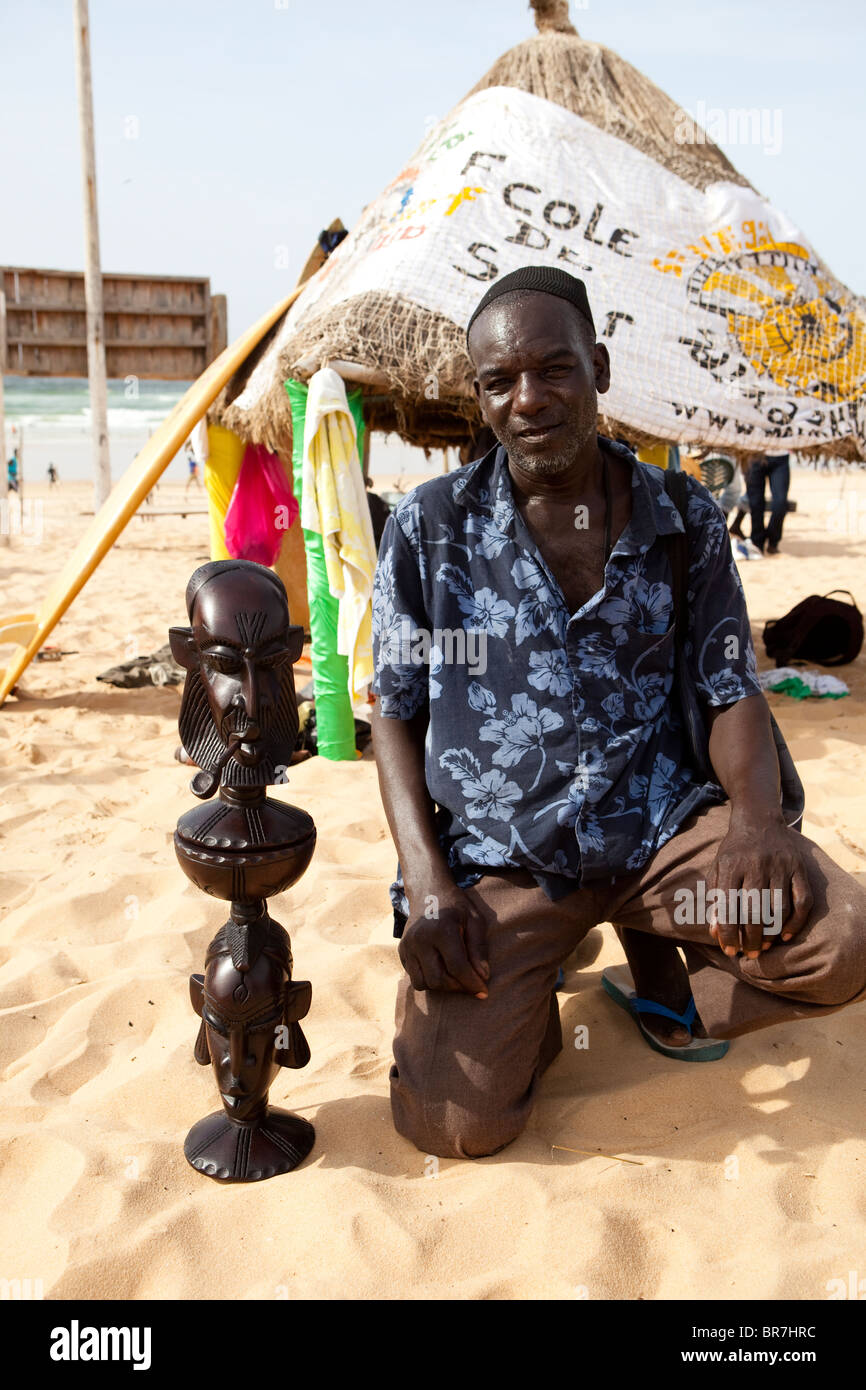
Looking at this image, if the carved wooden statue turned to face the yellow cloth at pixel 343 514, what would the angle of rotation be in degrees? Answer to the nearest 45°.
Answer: approximately 180°

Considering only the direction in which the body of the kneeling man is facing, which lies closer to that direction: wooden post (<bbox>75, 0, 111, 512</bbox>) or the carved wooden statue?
the carved wooden statue

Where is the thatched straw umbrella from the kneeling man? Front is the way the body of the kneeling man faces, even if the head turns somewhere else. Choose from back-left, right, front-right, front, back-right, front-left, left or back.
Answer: back

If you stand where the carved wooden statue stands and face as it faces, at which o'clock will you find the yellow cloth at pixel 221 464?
The yellow cloth is roughly at 6 o'clock from the carved wooden statue.

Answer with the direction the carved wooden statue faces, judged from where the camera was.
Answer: facing the viewer

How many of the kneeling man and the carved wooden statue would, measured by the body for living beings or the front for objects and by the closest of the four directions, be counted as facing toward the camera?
2

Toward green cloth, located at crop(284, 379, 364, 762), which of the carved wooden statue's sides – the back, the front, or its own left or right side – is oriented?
back

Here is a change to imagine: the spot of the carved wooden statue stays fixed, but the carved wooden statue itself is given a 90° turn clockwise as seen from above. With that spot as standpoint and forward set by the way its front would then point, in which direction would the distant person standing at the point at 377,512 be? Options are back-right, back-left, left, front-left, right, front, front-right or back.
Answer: right

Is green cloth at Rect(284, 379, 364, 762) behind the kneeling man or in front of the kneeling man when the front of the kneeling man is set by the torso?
behind

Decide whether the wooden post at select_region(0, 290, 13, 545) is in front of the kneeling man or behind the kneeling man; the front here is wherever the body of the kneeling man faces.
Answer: behind

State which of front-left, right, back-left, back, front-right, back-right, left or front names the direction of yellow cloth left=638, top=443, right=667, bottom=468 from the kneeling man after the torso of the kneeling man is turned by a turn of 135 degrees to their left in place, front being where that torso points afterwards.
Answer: front-left

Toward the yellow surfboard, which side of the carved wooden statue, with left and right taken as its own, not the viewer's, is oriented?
back

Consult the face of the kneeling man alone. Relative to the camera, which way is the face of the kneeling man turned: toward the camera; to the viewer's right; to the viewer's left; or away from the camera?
toward the camera

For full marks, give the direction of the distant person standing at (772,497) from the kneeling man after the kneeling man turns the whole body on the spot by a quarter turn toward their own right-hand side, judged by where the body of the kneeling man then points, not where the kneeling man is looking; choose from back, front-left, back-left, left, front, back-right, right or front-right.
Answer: right

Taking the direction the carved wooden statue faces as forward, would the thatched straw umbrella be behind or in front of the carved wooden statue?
behind

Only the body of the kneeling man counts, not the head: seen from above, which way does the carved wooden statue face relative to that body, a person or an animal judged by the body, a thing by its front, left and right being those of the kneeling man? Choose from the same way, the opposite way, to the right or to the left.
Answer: the same way

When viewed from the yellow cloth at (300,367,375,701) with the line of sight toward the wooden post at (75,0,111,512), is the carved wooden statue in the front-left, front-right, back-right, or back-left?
back-left

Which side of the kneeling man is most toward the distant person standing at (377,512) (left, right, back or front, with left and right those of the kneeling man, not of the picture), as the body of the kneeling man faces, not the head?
back

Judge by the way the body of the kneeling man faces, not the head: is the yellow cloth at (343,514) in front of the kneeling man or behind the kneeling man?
behind

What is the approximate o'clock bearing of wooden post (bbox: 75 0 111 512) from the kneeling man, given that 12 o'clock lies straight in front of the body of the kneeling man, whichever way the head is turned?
The wooden post is roughly at 5 o'clock from the kneeling man.
